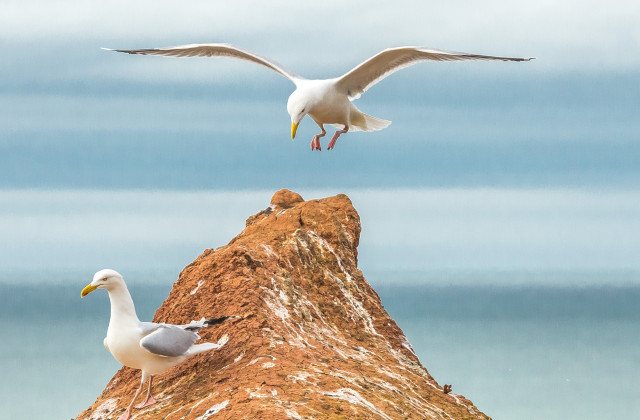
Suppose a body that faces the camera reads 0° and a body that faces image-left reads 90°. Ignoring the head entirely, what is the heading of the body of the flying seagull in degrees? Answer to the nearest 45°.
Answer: approximately 45°
